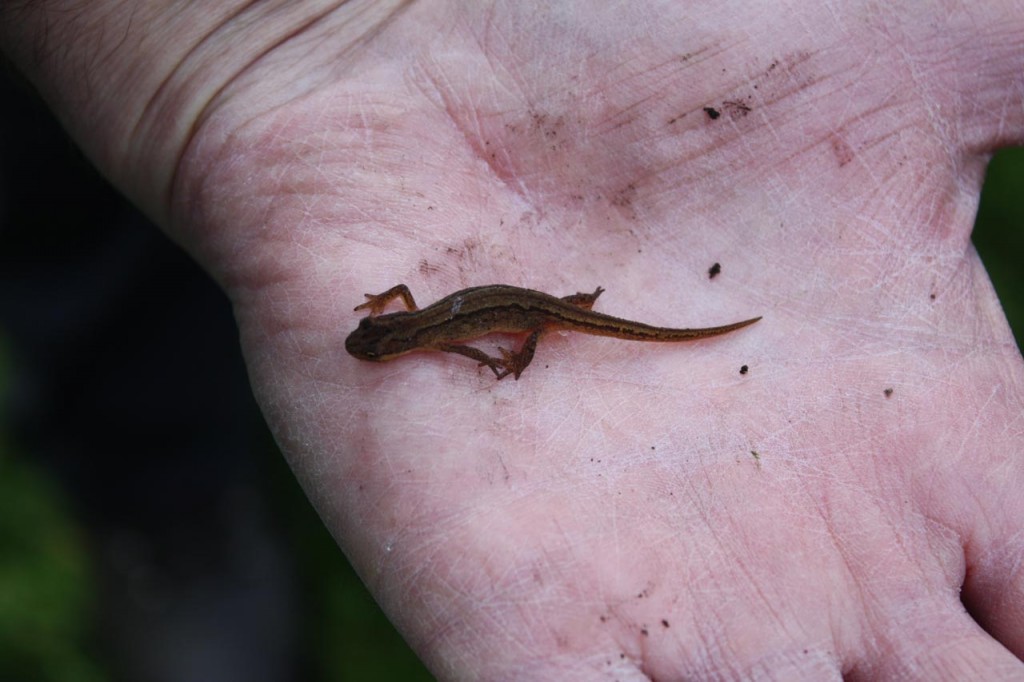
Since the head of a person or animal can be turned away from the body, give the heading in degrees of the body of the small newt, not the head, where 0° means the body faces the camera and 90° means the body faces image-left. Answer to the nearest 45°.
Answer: approximately 90°
